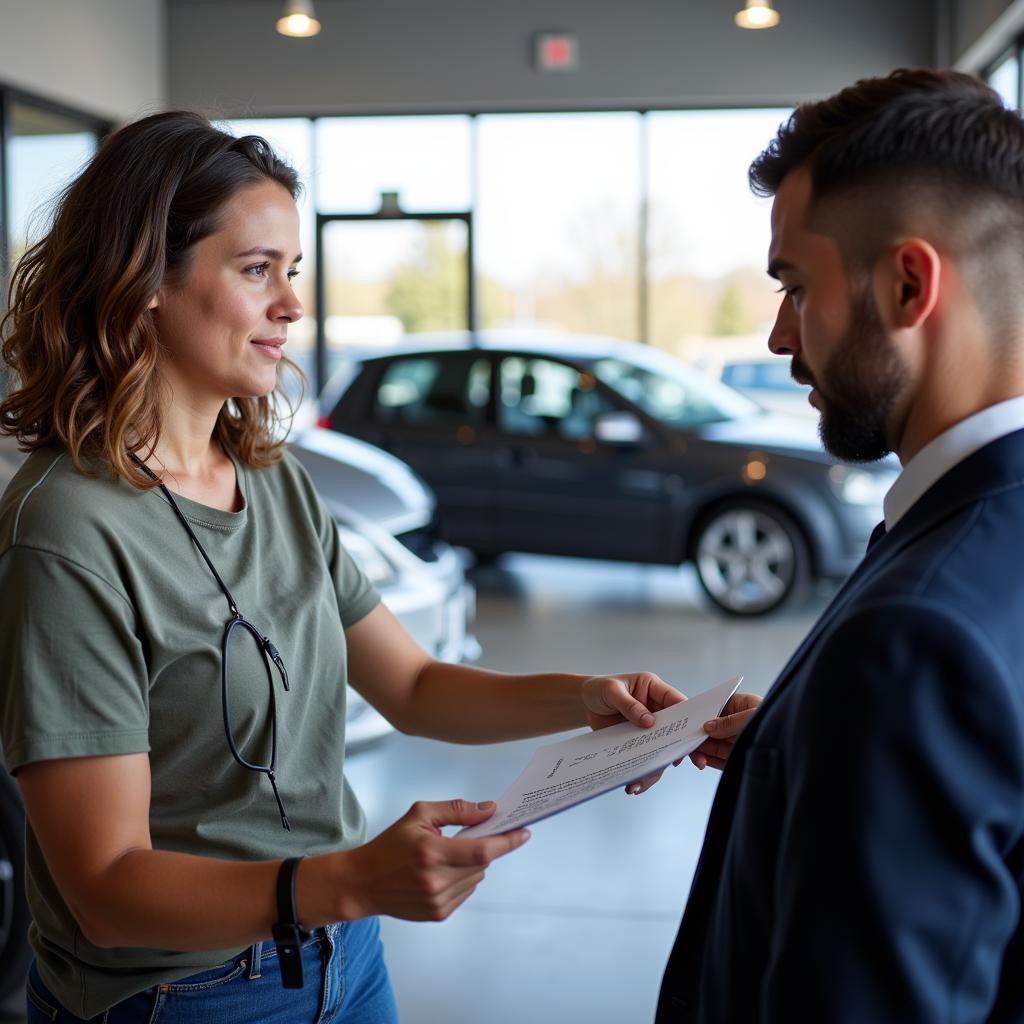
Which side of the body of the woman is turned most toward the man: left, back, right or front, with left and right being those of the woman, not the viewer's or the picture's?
front

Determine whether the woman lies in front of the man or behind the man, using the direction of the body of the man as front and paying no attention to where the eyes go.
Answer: in front

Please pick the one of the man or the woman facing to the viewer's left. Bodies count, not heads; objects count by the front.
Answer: the man

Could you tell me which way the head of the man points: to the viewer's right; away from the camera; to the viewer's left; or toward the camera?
to the viewer's left

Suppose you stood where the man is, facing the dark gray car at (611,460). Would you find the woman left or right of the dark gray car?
left

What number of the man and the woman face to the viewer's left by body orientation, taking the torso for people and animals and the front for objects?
1

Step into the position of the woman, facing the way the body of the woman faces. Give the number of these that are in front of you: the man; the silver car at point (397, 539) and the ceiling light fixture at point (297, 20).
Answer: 1

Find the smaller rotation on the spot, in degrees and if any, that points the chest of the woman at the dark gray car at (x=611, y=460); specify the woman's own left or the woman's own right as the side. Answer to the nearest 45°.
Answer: approximately 135° to the woman's own left

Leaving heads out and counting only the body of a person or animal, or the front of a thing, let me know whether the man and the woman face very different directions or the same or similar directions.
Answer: very different directions

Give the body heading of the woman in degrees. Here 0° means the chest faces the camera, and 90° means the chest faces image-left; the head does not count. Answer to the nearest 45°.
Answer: approximately 315°

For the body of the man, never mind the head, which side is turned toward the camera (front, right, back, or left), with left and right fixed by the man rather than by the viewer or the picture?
left
